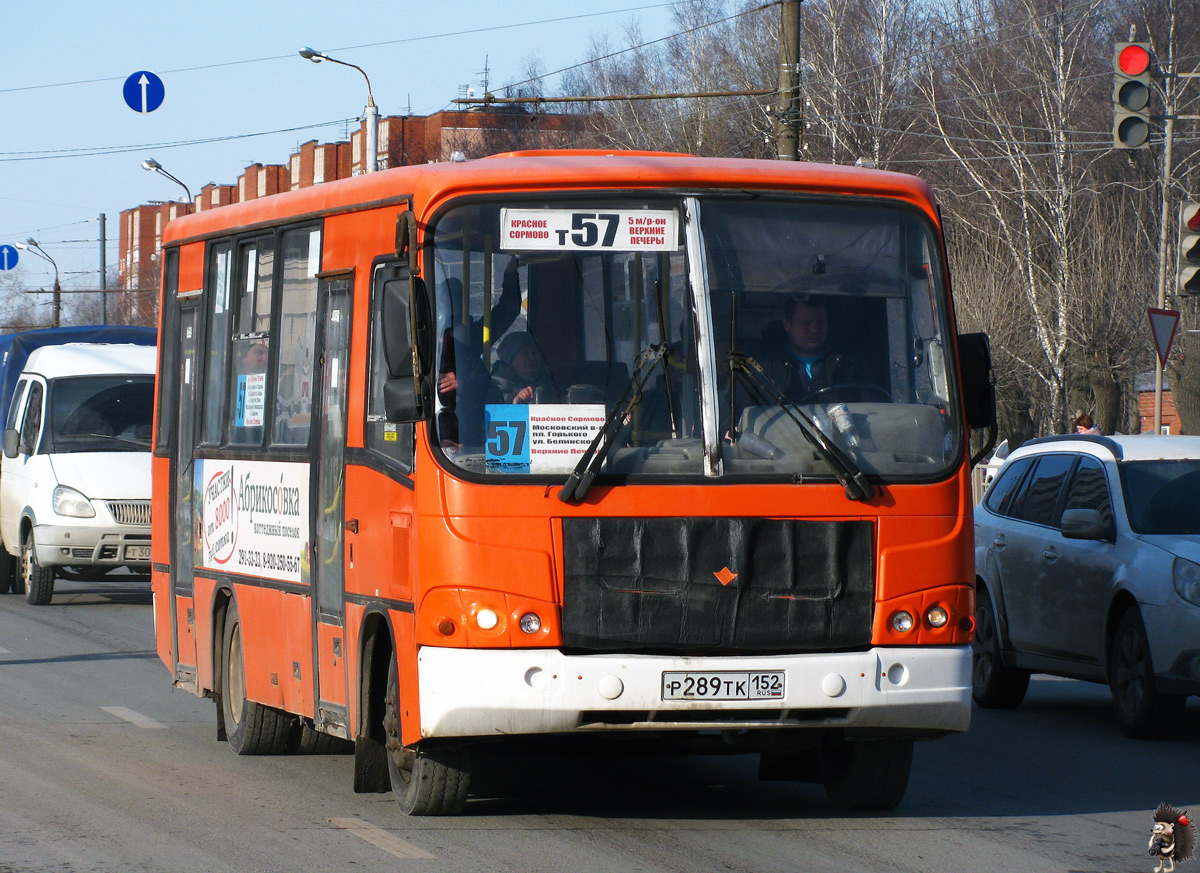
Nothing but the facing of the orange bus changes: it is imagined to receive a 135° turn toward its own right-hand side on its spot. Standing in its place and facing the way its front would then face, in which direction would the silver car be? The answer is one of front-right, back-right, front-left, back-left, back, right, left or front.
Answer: back-right

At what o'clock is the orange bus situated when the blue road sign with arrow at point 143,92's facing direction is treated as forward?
The orange bus is roughly at 12 o'clock from the blue road sign with arrow.

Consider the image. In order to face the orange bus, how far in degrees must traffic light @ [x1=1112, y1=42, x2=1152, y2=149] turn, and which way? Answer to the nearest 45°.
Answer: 0° — it already faces it

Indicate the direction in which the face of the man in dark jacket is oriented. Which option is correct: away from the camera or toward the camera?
toward the camera

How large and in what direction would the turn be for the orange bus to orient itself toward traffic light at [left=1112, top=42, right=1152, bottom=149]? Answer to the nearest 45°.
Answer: approximately 90° to its left

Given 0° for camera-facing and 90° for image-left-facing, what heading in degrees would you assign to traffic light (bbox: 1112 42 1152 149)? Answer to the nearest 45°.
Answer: approximately 0°

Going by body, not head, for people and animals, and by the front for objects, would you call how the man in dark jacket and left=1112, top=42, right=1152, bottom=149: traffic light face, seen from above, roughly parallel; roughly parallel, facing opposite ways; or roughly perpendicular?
roughly parallel

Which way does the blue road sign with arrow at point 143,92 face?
toward the camera

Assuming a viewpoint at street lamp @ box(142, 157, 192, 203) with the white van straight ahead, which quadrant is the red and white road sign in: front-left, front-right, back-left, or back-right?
front-left

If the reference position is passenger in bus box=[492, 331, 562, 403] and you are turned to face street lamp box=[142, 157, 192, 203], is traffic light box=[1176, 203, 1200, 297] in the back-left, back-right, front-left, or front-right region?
front-right

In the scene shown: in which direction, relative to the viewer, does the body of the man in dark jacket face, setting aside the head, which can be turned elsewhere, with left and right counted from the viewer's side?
facing the viewer

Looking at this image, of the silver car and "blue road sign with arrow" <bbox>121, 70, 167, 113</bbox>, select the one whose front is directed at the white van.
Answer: the blue road sign with arrow

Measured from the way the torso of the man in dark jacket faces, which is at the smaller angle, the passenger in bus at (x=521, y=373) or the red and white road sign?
the passenger in bus
